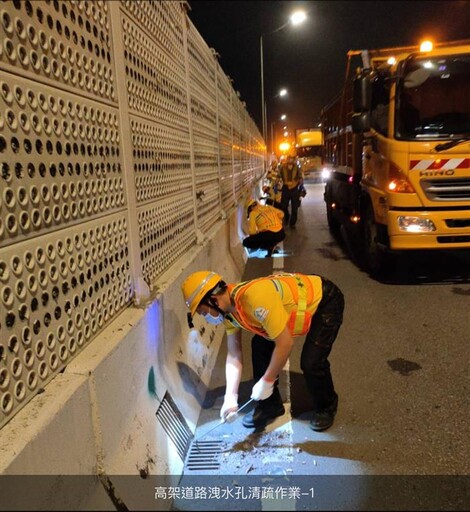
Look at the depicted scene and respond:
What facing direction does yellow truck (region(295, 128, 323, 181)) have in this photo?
toward the camera

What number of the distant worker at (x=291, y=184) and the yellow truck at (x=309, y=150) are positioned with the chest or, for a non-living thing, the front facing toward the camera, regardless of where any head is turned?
2

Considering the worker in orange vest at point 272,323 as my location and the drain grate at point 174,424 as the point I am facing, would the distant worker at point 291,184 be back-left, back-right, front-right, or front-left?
back-right

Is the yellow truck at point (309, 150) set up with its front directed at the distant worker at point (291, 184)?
yes

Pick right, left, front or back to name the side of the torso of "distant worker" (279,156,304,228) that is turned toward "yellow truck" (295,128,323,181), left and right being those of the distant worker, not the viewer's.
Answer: back

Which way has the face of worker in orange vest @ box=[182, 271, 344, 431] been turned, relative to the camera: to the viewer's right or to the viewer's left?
to the viewer's left

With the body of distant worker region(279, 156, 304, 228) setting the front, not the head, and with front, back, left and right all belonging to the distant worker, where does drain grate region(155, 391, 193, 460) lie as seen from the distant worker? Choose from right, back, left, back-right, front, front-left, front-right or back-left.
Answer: front

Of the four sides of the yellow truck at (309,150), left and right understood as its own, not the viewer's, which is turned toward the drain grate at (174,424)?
front

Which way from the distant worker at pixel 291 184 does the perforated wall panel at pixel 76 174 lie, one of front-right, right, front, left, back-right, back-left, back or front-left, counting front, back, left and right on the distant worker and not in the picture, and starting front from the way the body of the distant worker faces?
front

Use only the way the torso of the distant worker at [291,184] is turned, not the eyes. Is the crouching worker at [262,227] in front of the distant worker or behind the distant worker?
in front

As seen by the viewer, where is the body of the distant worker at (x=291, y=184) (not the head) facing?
toward the camera
